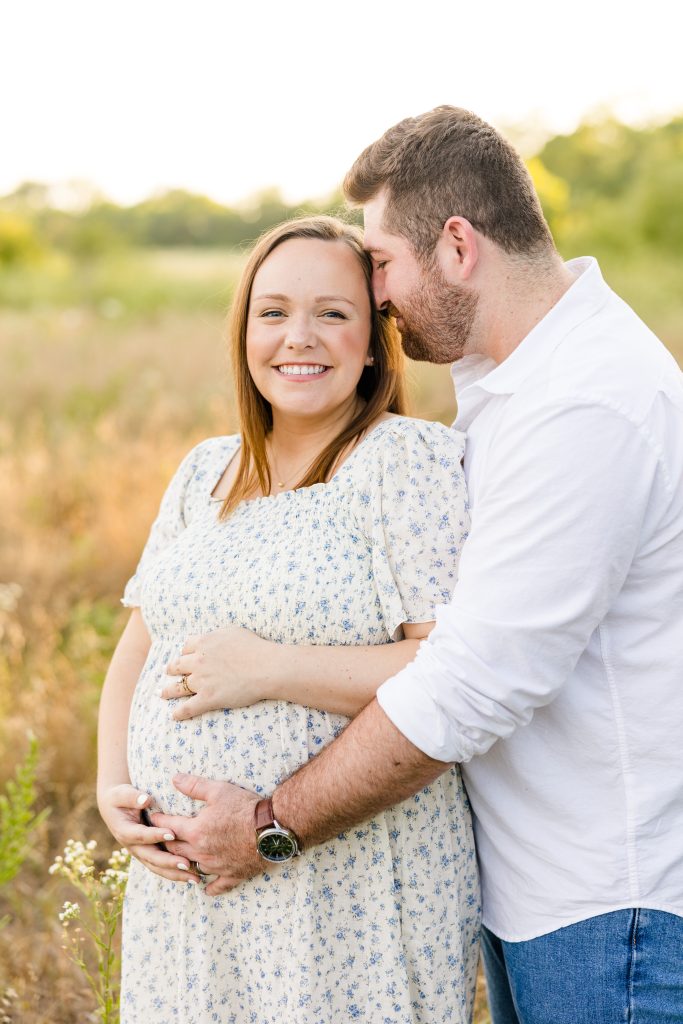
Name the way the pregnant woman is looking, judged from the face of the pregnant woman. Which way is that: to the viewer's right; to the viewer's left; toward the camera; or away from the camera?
toward the camera

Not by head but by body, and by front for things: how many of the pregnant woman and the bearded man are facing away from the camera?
0

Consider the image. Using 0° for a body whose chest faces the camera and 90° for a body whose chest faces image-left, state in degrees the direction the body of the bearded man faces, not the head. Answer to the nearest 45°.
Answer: approximately 90°

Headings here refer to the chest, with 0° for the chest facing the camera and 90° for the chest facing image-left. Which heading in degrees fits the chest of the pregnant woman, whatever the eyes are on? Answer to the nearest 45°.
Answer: approximately 45°

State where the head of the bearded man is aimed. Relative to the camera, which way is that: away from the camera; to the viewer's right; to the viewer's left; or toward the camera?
to the viewer's left
